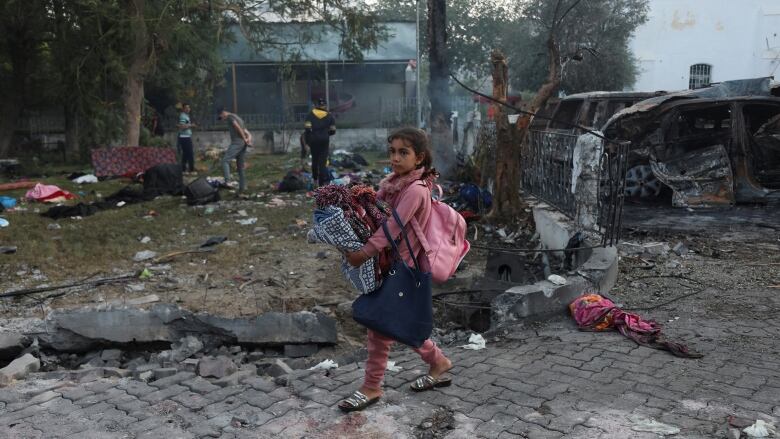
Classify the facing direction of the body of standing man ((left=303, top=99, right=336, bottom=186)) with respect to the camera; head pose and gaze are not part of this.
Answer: away from the camera

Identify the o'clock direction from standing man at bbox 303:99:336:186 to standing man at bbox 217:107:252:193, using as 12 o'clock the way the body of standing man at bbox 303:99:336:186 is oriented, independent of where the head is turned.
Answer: standing man at bbox 217:107:252:193 is roughly at 9 o'clock from standing man at bbox 303:99:336:186.

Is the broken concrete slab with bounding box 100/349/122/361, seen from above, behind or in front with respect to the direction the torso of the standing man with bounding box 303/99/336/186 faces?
behind

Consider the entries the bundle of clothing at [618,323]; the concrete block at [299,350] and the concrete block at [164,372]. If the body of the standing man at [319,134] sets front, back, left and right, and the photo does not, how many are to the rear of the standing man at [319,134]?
3

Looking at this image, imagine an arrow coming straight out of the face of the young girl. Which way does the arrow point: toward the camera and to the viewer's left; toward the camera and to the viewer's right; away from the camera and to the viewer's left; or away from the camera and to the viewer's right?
toward the camera and to the viewer's left

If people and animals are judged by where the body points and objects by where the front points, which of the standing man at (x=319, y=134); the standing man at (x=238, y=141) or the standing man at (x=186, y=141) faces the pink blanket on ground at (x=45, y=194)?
the standing man at (x=238, y=141)
